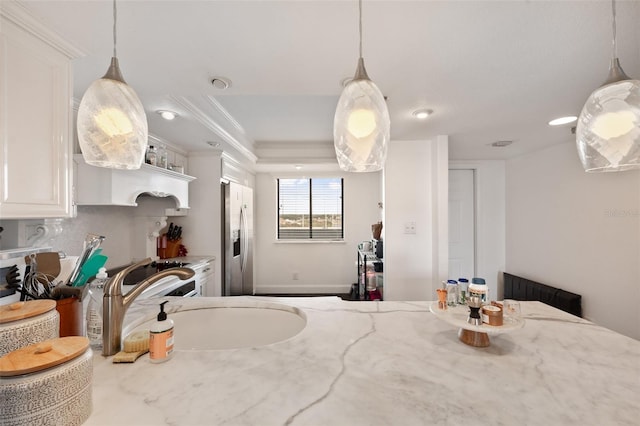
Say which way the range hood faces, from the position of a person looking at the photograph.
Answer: facing the viewer and to the right of the viewer

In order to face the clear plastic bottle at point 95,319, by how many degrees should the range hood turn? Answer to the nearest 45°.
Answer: approximately 45° to its right

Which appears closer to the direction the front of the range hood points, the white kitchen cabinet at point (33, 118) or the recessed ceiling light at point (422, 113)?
the recessed ceiling light

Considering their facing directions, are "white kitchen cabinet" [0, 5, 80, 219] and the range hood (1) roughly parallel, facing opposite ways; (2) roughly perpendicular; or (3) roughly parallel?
roughly parallel

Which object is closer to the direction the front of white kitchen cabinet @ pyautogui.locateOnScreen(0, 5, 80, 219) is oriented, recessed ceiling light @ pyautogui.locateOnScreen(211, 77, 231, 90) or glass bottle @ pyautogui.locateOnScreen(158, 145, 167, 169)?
the recessed ceiling light

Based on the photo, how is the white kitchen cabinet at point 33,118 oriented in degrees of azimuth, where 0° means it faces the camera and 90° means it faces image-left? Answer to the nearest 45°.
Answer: approximately 315°

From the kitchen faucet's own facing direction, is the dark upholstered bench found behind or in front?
in front

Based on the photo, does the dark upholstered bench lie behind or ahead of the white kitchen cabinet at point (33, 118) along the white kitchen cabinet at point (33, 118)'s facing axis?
ahead

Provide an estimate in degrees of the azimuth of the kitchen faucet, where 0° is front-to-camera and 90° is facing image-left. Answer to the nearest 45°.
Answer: approximately 270°

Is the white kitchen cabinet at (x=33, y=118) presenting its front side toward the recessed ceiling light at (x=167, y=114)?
no

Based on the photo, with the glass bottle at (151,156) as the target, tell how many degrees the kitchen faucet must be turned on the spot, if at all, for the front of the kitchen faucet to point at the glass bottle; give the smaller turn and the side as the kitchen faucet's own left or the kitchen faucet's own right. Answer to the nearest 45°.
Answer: approximately 90° to the kitchen faucet's own left

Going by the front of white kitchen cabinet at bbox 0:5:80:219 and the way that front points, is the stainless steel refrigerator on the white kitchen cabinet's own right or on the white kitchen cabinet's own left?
on the white kitchen cabinet's own left

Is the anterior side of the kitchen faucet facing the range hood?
no

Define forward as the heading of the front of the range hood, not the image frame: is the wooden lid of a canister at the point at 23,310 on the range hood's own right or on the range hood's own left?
on the range hood's own right
